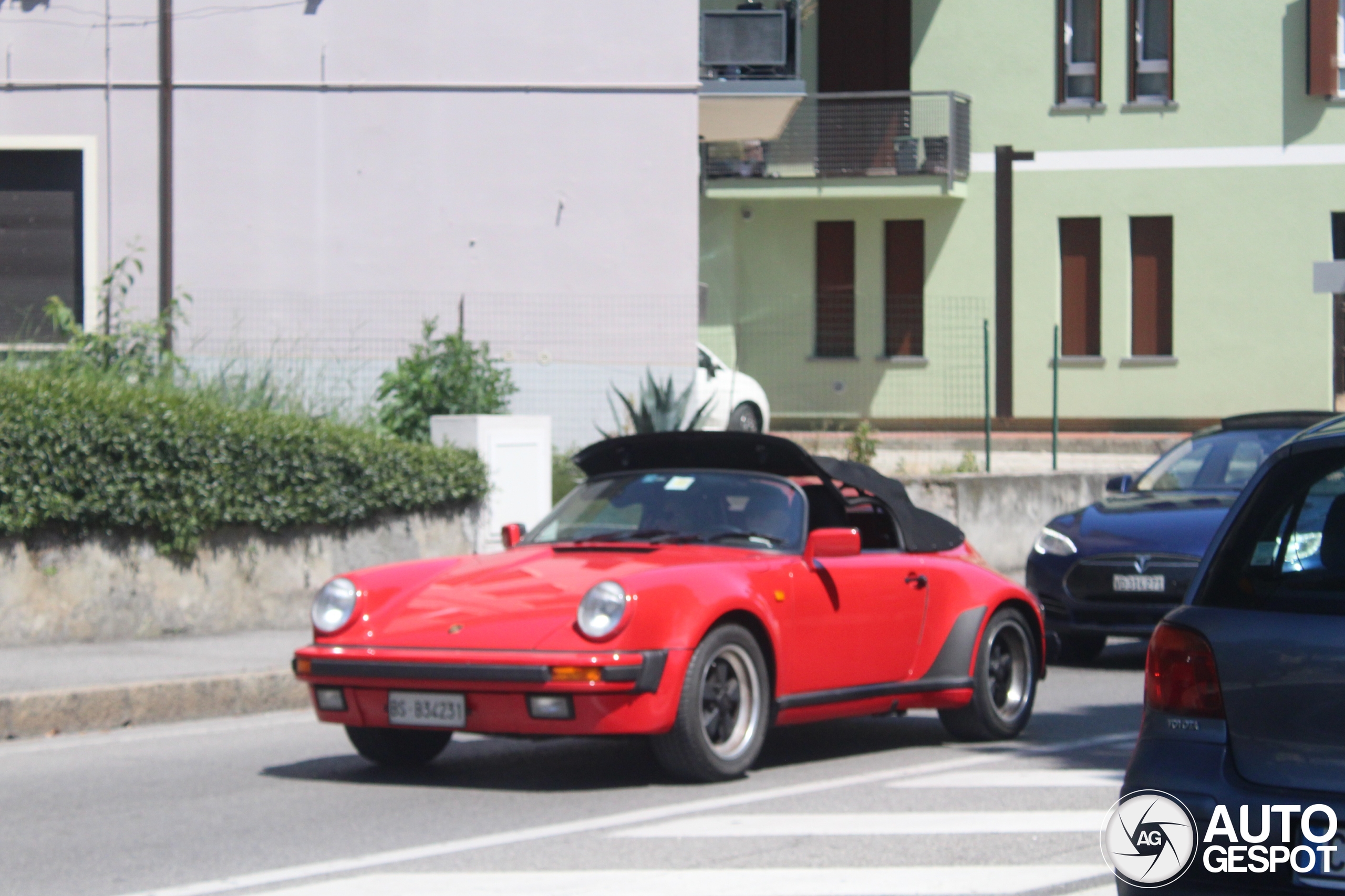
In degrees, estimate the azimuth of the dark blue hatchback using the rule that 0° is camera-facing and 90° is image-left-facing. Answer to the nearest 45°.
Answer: approximately 180°

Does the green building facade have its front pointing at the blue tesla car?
yes

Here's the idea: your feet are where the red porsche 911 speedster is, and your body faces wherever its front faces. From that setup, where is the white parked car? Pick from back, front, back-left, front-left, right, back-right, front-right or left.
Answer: back-right

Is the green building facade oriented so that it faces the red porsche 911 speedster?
yes

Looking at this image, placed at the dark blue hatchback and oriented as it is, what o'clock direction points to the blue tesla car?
The blue tesla car is roughly at 12 o'clock from the dark blue hatchback.

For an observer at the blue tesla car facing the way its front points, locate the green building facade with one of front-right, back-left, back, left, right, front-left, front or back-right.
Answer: back-right

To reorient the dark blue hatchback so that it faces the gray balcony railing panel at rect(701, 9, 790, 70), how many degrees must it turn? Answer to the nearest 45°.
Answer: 0° — it already faces it

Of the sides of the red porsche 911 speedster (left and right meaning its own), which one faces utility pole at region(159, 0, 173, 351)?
right
